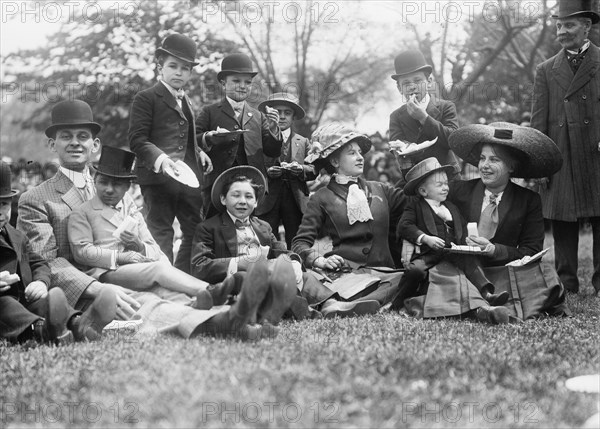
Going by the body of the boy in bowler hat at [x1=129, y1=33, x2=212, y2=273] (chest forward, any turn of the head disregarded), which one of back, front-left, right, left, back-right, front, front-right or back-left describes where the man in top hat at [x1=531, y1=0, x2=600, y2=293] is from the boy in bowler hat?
front-left

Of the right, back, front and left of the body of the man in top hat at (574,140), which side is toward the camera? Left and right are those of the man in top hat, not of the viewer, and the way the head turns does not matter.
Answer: front

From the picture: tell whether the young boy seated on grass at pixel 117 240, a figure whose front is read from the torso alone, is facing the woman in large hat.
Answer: no

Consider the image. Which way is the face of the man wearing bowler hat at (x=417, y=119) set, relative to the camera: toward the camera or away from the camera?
toward the camera

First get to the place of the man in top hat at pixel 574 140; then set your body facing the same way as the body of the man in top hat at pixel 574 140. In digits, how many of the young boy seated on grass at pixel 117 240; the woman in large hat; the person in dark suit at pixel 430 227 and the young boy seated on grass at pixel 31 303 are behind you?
0

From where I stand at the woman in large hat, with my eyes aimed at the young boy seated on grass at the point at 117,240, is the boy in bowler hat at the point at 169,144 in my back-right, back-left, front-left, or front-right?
front-right

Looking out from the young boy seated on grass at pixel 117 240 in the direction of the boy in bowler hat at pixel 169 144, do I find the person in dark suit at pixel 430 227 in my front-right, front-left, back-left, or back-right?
front-right

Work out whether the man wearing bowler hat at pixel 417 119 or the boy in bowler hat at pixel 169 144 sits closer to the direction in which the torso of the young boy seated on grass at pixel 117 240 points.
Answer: the man wearing bowler hat

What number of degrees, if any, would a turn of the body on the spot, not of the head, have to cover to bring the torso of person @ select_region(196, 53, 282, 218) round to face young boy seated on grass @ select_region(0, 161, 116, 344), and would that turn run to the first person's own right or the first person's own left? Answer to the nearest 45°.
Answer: approximately 45° to the first person's own right

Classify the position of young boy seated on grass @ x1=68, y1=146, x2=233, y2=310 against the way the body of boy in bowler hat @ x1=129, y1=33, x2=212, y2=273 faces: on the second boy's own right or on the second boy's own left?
on the second boy's own right

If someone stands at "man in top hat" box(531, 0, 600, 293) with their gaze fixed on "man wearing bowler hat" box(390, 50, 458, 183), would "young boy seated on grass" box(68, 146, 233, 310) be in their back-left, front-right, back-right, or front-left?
front-left

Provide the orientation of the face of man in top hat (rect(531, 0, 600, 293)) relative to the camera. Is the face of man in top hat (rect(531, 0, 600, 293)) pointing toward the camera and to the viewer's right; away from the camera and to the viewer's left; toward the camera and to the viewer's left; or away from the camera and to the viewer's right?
toward the camera and to the viewer's left

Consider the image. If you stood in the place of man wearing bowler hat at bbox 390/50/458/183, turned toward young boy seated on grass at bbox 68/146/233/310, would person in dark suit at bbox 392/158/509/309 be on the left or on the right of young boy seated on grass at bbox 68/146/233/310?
left

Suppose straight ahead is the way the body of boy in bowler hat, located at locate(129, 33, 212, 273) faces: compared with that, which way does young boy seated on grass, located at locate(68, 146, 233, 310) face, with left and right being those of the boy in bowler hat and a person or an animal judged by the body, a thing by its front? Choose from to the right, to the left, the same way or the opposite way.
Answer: the same way

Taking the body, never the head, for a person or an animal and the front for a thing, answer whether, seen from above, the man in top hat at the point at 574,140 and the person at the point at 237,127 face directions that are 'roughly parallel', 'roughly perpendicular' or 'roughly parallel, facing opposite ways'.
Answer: roughly parallel

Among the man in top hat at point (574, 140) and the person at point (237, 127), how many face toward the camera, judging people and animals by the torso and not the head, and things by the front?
2

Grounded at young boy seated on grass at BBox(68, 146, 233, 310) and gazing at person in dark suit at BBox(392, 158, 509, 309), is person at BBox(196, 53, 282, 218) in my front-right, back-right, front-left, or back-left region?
front-left

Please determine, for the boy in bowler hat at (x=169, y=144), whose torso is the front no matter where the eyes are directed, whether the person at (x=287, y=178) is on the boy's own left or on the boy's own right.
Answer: on the boy's own left

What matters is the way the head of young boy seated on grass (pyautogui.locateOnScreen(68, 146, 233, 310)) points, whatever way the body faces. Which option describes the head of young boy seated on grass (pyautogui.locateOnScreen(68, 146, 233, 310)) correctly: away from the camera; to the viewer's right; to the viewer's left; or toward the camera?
toward the camera
